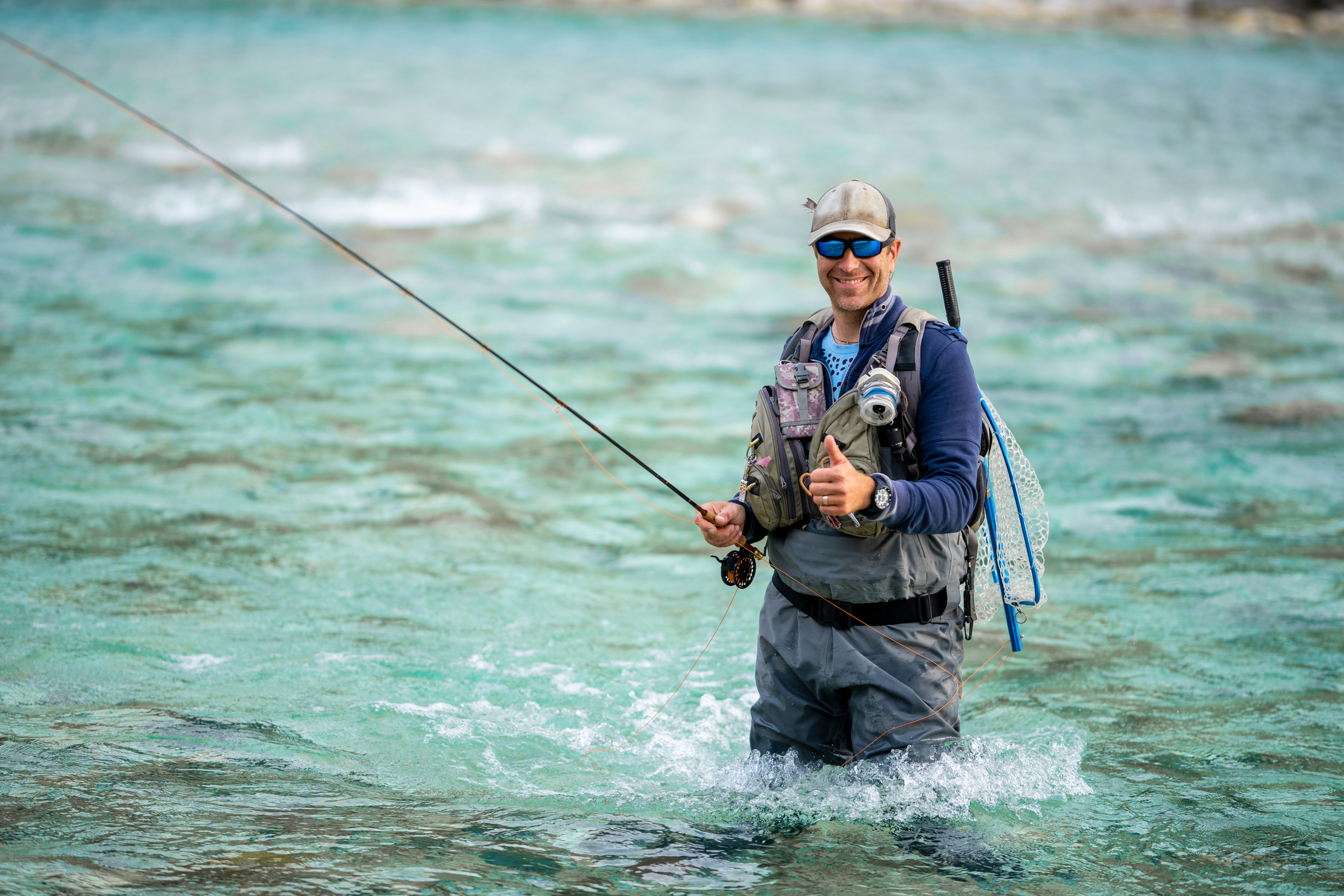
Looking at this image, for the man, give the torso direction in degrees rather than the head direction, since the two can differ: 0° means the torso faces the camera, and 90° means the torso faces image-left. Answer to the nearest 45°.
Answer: approximately 45°

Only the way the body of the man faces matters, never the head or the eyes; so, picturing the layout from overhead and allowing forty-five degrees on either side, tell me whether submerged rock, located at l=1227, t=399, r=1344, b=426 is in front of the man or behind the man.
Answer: behind
